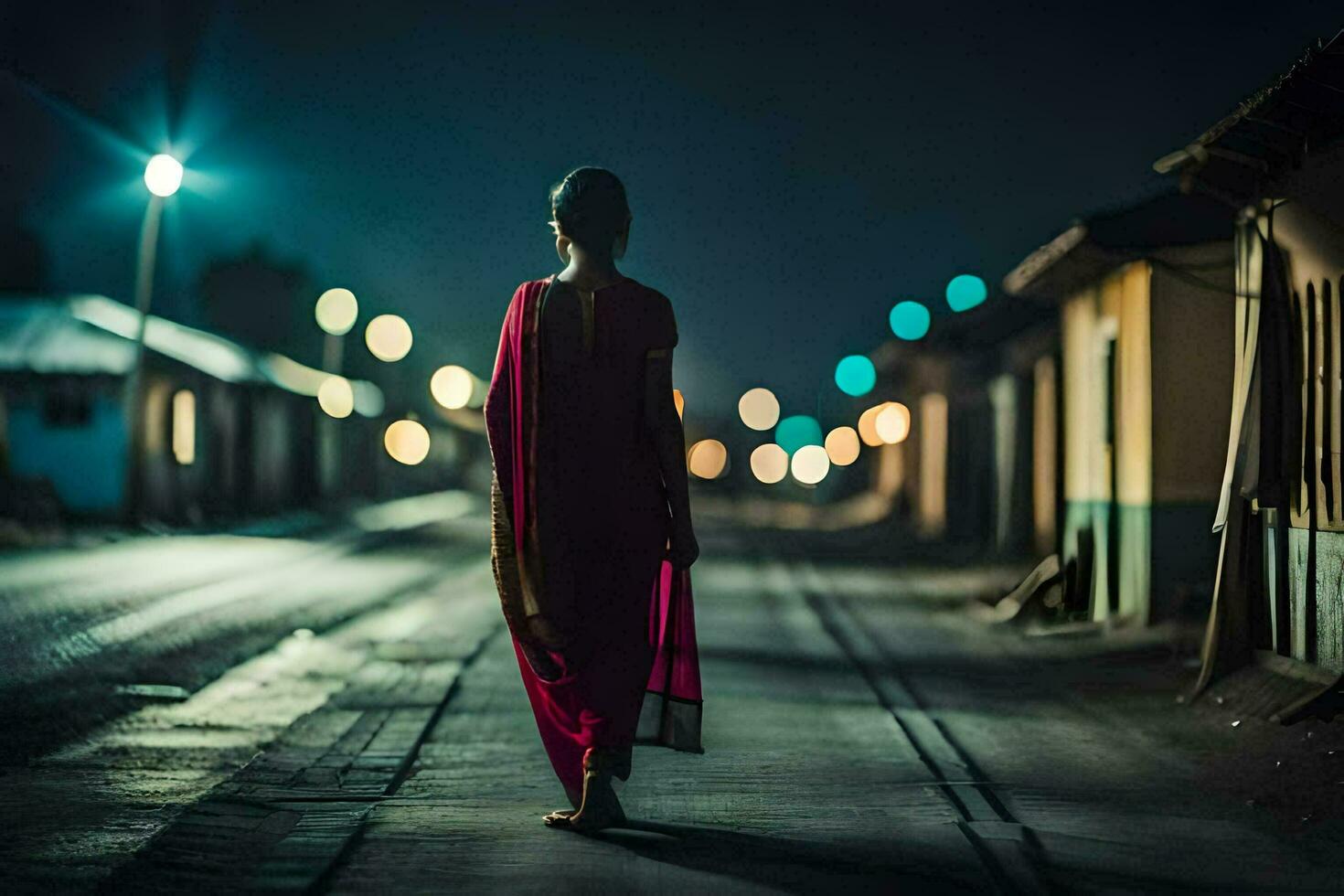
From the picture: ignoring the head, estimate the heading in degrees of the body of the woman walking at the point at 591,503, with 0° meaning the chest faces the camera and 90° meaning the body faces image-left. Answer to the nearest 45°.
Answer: approximately 180°

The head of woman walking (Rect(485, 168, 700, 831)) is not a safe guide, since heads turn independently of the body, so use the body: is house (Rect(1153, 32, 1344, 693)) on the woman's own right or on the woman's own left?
on the woman's own right

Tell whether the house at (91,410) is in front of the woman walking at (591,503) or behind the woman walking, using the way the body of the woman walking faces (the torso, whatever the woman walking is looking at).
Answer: in front

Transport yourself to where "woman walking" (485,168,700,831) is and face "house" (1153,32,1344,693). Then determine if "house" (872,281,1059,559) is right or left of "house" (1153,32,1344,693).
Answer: left

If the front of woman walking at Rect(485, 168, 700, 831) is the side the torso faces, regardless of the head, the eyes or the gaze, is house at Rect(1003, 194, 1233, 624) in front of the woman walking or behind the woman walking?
in front

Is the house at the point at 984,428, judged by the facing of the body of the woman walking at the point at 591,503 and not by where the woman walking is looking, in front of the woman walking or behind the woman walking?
in front
